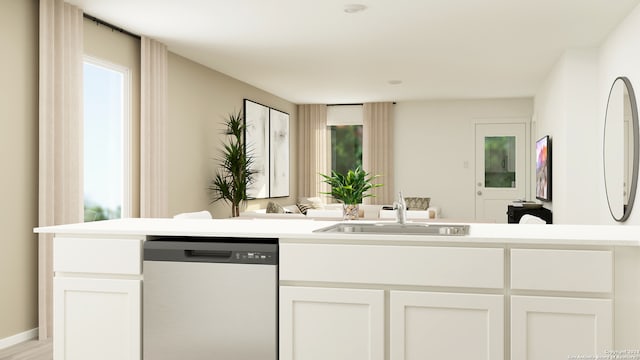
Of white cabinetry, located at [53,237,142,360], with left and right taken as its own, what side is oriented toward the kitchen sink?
left

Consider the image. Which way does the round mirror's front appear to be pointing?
to the viewer's left

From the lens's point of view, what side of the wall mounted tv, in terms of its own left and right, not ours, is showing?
left

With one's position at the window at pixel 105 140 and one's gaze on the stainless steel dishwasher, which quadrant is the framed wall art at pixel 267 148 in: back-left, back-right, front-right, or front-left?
back-left

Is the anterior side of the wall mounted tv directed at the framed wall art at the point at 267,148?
yes

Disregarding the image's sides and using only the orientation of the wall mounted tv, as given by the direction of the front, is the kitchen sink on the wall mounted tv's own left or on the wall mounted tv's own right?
on the wall mounted tv's own left

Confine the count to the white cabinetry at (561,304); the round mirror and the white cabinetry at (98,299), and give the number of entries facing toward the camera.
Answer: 2

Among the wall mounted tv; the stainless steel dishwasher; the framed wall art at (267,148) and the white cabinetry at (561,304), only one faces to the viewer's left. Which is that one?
the wall mounted tv

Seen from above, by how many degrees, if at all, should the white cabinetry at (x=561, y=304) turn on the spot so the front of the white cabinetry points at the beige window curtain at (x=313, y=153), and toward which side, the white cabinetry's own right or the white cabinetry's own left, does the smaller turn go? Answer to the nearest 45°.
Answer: approximately 135° to the white cabinetry's own right

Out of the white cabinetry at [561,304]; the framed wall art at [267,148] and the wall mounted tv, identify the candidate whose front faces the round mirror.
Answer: the framed wall art

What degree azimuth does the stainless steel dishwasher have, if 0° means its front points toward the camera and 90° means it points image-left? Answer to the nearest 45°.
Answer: approximately 0°

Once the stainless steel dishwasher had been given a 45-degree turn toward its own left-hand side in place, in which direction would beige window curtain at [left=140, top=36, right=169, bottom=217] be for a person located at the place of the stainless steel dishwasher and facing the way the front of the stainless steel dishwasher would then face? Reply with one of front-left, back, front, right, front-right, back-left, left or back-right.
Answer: back-left

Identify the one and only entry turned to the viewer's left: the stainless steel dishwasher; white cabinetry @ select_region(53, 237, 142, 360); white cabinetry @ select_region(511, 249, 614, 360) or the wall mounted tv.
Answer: the wall mounted tv
